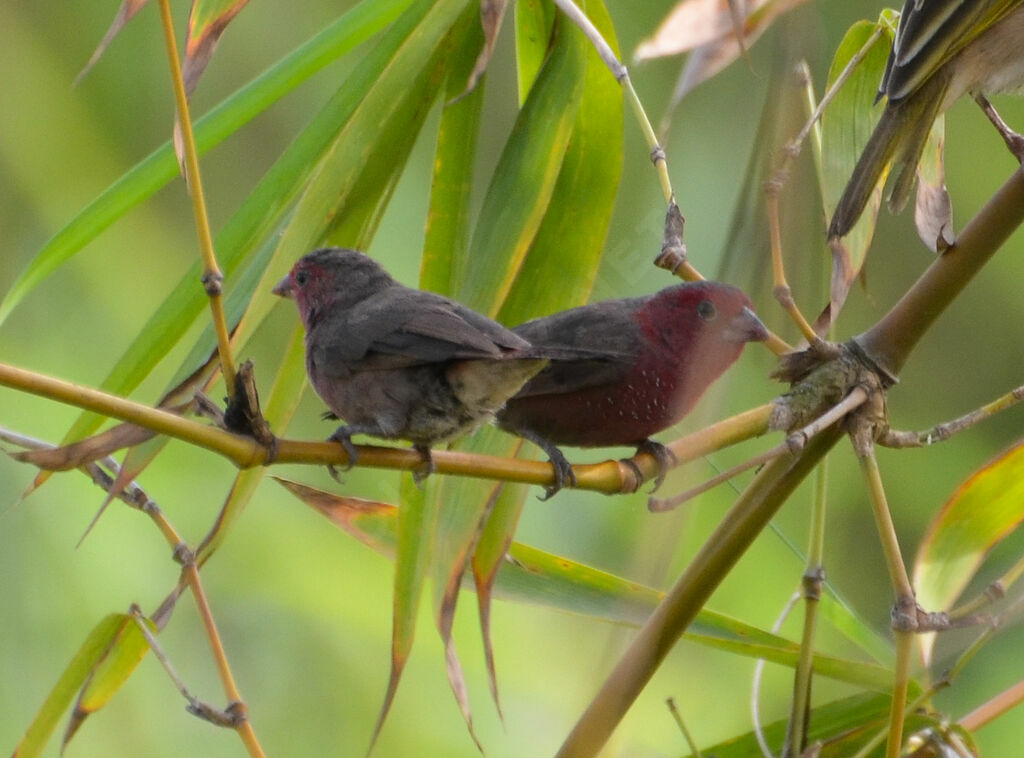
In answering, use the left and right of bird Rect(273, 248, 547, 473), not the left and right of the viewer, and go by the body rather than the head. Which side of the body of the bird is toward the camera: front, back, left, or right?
left

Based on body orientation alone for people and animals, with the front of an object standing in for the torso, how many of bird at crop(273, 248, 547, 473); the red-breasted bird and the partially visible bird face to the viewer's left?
1

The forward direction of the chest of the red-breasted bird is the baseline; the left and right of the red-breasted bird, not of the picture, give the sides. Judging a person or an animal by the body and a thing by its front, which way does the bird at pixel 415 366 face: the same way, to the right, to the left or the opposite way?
the opposite way

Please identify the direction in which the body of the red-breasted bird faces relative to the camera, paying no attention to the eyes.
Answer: to the viewer's right

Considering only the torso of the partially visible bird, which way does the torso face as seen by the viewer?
to the viewer's right

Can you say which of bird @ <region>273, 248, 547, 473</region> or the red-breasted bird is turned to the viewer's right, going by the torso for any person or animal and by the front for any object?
the red-breasted bird
